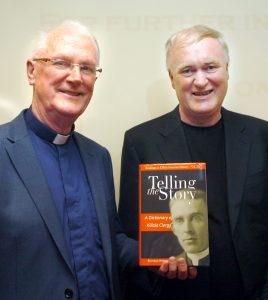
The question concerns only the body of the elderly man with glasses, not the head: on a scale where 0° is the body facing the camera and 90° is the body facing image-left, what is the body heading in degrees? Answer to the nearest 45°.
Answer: approximately 315°

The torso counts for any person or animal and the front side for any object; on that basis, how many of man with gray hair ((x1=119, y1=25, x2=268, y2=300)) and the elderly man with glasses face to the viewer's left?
0

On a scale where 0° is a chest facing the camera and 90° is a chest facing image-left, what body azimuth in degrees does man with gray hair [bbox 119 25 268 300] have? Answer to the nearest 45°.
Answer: approximately 0°
